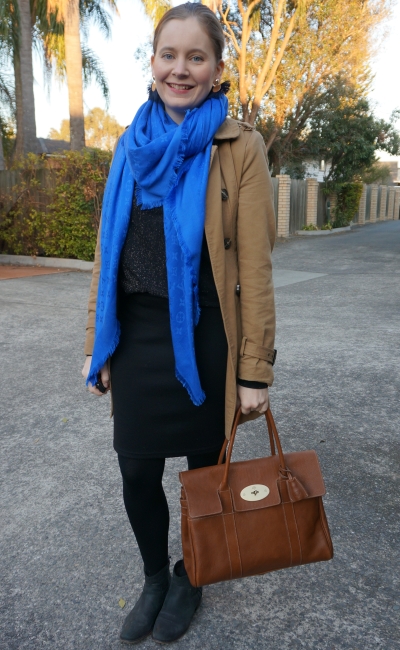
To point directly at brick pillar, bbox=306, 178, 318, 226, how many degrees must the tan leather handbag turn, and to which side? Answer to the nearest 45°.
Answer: approximately 180°

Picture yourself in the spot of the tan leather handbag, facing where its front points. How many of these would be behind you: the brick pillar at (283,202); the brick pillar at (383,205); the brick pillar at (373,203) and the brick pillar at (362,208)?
4

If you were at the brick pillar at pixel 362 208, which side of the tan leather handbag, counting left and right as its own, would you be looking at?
back

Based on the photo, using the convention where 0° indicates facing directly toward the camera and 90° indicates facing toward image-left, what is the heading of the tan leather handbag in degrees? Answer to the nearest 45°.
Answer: approximately 0°

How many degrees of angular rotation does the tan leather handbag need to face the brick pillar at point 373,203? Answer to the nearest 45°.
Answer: approximately 180°

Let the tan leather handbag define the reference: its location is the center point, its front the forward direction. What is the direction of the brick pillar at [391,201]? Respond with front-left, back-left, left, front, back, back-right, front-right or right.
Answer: back

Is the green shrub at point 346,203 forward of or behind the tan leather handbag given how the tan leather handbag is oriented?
behind

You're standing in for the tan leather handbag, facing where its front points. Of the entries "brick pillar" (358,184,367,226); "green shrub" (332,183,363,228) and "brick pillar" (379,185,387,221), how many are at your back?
3

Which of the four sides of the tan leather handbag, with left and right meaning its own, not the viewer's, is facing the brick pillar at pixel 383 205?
back

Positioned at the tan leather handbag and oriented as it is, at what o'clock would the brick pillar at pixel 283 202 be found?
The brick pillar is roughly at 6 o'clock from the tan leather handbag.
